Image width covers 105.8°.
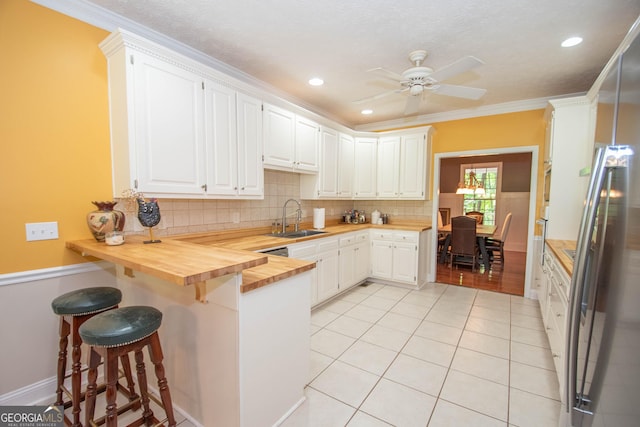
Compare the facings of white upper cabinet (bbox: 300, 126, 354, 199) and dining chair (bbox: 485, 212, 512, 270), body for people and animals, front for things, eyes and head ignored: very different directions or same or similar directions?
very different directions

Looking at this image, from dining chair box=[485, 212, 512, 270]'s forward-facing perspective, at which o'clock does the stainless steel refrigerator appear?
The stainless steel refrigerator is roughly at 9 o'clock from the dining chair.

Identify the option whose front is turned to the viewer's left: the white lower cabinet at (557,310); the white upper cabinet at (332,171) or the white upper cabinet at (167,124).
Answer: the white lower cabinet

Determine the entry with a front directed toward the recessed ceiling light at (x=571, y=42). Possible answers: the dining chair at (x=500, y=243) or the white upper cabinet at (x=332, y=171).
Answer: the white upper cabinet

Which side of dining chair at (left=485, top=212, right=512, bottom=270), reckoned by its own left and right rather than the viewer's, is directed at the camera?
left

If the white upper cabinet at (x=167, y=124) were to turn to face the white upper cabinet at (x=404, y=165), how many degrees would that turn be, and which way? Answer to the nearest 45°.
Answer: approximately 45° to its left

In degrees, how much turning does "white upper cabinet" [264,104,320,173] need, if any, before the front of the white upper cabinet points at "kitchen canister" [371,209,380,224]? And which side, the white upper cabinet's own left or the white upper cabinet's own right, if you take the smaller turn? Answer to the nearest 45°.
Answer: approximately 90° to the white upper cabinet's own left

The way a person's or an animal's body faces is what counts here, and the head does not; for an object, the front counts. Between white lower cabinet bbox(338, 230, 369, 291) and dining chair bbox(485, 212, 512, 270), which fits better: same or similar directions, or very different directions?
very different directions

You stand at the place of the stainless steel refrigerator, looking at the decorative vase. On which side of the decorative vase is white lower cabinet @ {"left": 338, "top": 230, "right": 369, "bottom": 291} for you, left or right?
right

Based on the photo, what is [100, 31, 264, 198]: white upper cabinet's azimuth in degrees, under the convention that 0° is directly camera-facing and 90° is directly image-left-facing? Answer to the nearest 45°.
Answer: approximately 315°

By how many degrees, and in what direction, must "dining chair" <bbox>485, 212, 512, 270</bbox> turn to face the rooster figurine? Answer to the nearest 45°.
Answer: approximately 90° to its left

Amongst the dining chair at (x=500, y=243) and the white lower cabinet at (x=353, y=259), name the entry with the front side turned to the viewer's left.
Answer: the dining chair

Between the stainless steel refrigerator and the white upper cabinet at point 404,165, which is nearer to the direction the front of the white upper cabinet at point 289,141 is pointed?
the stainless steel refrigerator

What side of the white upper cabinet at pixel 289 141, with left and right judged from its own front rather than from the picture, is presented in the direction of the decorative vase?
right

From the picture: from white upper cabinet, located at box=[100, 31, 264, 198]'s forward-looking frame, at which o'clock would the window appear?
The window is roughly at 10 o'clock from the white upper cabinet.
